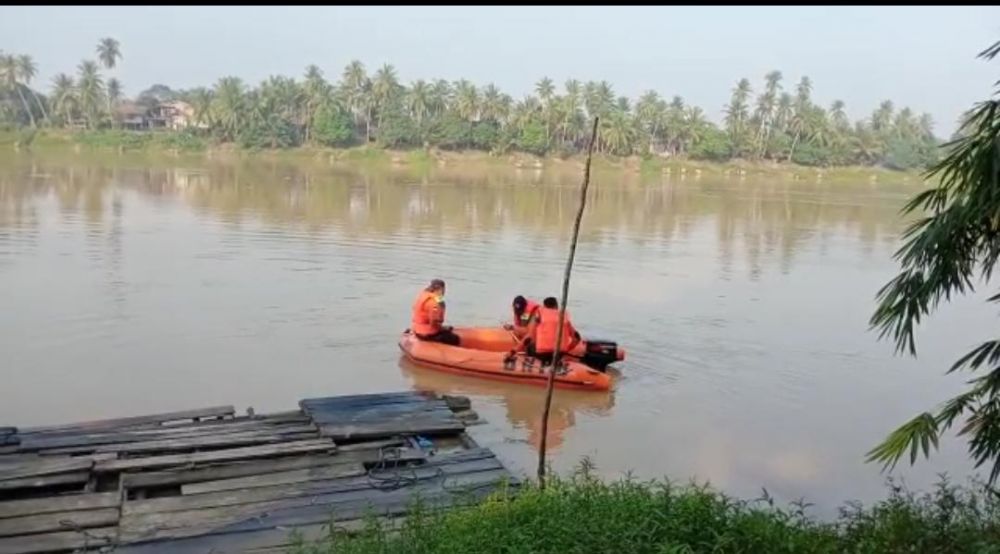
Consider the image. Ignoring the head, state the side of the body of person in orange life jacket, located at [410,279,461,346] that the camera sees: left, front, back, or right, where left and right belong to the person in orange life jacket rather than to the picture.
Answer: right

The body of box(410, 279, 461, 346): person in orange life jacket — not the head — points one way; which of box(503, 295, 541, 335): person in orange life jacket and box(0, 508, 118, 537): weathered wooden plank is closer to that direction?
the person in orange life jacket

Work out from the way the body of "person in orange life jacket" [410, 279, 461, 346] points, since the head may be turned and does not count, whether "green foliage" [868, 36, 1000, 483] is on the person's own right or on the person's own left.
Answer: on the person's own right

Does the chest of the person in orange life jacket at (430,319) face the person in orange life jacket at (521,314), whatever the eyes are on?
yes

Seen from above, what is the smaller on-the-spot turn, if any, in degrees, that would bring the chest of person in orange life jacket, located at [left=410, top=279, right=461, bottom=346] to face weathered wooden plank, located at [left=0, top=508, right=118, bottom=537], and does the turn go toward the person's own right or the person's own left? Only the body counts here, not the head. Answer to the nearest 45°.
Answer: approximately 90° to the person's own right

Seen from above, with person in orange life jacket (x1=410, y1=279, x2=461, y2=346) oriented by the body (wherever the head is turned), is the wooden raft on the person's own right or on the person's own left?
on the person's own right

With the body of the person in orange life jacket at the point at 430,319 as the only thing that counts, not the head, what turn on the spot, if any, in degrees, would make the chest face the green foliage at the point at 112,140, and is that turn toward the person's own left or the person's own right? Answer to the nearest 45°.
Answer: approximately 135° to the person's own left

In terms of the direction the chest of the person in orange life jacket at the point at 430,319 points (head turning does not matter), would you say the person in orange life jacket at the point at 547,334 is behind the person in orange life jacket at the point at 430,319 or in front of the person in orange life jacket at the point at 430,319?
in front

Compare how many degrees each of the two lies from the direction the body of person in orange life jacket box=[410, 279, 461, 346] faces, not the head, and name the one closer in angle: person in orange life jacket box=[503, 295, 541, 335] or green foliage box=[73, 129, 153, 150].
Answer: the person in orange life jacket
